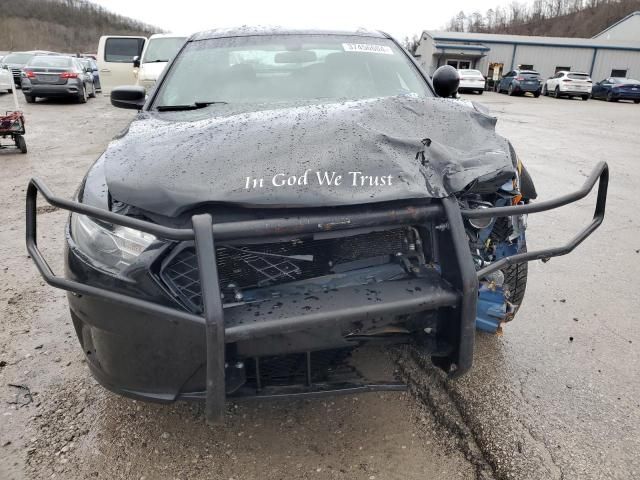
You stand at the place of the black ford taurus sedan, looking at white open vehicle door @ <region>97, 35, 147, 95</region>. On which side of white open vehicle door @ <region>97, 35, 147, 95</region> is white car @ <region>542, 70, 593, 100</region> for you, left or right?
right

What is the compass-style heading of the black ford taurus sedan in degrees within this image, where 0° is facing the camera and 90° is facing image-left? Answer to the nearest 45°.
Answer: approximately 0°

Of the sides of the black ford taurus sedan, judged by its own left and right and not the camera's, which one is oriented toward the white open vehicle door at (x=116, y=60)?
back
